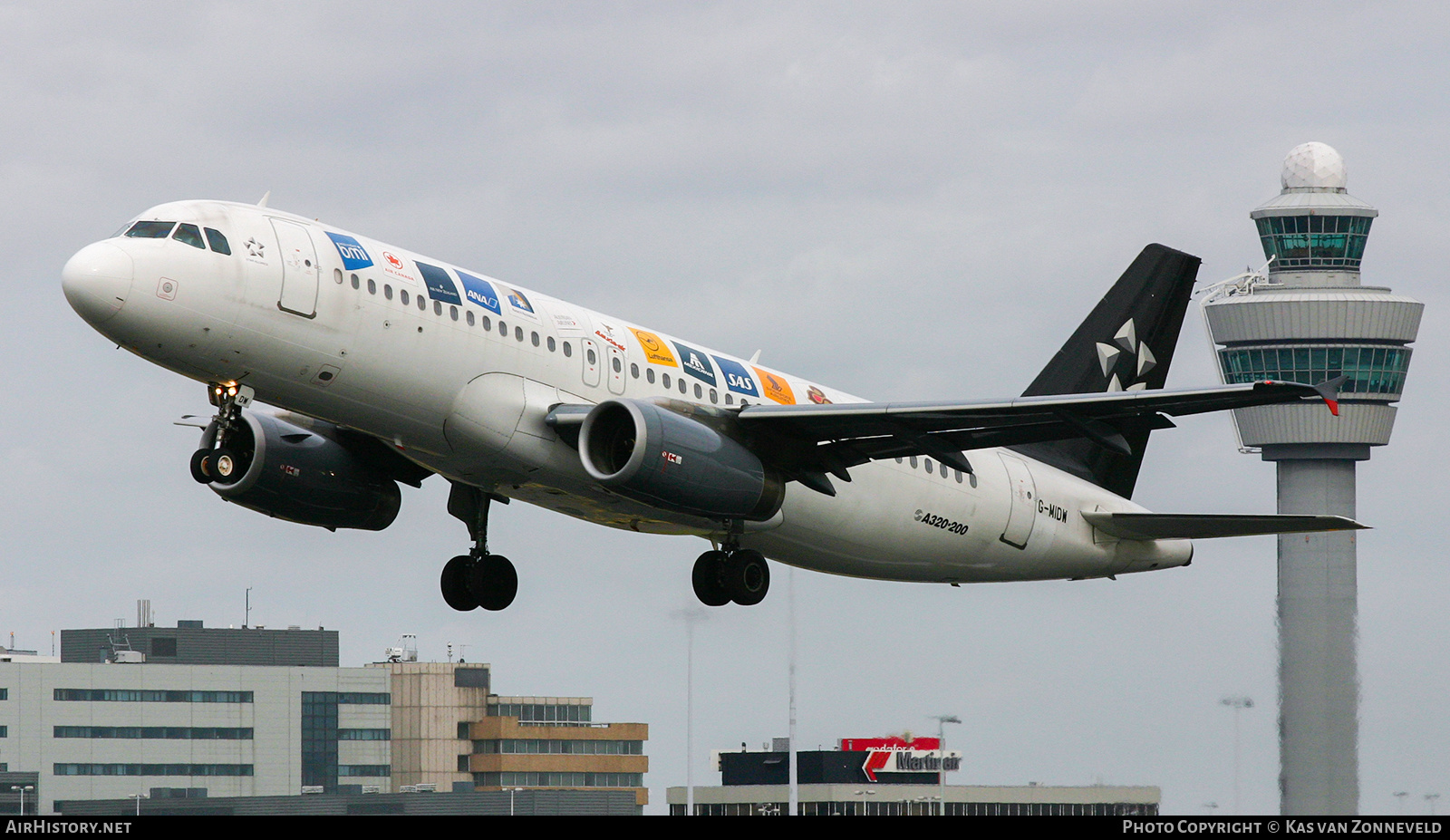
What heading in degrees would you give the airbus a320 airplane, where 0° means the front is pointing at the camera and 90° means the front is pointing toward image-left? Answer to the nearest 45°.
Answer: approximately 45°
